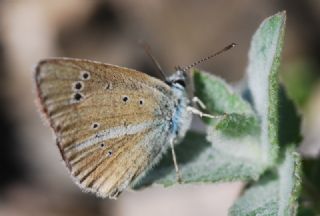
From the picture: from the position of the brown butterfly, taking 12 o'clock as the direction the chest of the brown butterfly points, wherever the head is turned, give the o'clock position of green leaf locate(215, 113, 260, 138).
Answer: The green leaf is roughly at 1 o'clock from the brown butterfly.

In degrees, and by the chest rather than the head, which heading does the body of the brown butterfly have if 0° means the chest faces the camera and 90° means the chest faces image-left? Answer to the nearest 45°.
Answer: approximately 270°

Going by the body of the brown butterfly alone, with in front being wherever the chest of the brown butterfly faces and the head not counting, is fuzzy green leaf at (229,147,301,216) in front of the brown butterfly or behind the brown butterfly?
in front
